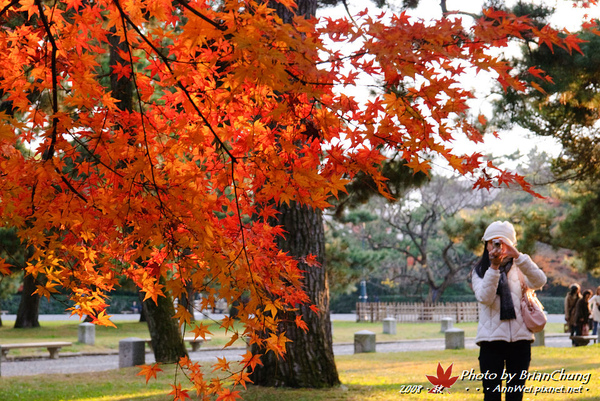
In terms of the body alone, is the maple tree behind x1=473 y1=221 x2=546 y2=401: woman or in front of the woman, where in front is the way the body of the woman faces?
in front

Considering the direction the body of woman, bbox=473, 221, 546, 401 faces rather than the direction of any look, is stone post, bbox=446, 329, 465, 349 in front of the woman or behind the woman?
behind

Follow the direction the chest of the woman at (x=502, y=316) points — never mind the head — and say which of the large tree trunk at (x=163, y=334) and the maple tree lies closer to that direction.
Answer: the maple tree

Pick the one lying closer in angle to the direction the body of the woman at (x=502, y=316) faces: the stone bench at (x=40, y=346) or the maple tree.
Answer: the maple tree

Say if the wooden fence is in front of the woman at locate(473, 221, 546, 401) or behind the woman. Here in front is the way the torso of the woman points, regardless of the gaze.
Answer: behind

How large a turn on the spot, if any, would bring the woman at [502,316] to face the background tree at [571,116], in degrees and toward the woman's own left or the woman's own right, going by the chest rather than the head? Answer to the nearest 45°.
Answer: approximately 180°

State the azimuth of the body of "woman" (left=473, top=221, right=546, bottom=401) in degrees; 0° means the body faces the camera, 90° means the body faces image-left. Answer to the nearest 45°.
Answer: approximately 0°
